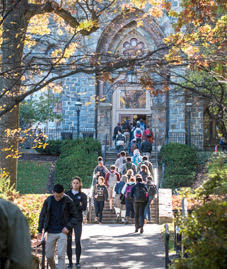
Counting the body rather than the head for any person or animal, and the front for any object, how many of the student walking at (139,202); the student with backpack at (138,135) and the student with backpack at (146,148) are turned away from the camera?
3

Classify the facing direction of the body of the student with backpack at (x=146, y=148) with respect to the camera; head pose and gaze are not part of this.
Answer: away from the camera

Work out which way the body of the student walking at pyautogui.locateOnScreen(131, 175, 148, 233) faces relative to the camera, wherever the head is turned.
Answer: away from the camera

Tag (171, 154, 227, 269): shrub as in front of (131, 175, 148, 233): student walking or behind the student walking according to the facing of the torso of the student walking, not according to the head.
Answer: behind

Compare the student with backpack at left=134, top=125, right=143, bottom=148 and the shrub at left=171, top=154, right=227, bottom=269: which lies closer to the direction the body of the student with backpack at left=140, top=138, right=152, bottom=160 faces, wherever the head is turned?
the student with backpack

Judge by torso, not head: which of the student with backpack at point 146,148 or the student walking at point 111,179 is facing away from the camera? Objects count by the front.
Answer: the student with backpack

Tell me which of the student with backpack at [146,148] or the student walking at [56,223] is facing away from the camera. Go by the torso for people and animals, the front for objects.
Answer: the student with backpack

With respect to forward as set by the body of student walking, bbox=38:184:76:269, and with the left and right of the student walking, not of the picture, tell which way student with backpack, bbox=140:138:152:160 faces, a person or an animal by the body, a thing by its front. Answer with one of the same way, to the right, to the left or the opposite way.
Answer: the opposite way

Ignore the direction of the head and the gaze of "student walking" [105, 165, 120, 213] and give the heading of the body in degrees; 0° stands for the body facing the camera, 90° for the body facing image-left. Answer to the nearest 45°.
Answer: approximately 0°

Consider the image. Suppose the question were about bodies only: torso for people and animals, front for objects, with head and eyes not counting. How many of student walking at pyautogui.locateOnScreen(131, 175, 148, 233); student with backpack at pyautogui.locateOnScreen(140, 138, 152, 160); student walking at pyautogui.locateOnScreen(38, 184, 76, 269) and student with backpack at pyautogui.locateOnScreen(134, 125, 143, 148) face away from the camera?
3

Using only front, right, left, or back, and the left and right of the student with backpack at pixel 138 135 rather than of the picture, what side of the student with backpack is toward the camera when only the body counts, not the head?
back

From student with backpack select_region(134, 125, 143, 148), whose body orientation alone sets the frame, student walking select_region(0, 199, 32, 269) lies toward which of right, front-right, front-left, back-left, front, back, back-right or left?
back
